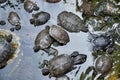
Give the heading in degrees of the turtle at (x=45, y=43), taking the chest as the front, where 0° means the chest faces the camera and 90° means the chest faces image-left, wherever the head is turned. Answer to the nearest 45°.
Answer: approximately 45°

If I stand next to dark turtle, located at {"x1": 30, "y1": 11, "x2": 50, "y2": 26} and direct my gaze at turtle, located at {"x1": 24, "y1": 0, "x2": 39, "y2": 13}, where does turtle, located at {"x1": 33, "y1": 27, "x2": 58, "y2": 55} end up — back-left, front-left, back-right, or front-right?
back-left

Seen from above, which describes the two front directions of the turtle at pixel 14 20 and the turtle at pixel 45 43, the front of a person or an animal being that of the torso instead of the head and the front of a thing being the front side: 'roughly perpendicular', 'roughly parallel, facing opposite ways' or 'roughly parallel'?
roughly perpendicular

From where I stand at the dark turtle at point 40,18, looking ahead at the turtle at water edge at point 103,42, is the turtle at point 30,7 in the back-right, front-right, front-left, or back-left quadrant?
back-left
